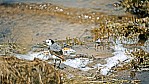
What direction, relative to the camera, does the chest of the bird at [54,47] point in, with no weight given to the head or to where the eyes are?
to the viewer's left
